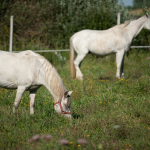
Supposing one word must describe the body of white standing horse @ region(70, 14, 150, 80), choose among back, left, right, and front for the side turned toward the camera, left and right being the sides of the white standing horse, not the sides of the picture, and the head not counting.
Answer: right

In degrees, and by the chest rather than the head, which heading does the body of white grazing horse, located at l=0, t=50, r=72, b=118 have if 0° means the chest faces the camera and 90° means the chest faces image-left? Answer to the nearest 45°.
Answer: approximately 270°

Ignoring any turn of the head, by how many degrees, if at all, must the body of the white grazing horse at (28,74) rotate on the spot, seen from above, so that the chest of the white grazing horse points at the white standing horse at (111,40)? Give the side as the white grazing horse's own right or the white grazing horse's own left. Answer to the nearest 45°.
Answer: approximately 45° to the white grazing horse's own left

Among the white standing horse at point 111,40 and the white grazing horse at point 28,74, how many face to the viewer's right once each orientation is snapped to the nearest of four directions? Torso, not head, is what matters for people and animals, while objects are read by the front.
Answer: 2

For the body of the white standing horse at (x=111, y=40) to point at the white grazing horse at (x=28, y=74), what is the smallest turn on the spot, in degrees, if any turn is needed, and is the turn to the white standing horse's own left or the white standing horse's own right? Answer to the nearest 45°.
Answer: approximately 90° to the white standing horse's own right
